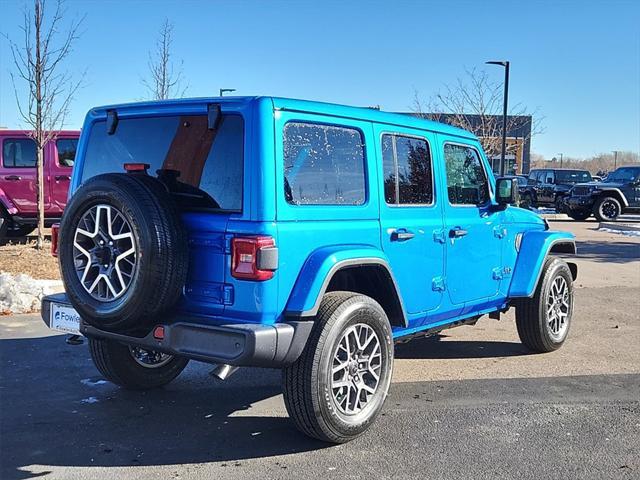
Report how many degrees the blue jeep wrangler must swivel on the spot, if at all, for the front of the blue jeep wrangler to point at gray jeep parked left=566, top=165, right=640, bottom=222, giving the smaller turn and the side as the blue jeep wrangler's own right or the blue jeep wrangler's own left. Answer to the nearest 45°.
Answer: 0° — it already faces it

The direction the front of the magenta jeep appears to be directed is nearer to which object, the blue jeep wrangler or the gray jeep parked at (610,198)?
the gray jeep parked

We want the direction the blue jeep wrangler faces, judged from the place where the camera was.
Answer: facing away from the viewer and to the right of the viewer

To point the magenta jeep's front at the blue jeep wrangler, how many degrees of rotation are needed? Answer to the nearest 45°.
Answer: approximately 90° to its right

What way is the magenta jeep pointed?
to the viewer's right

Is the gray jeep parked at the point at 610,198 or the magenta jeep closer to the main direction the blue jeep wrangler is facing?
the gray jeep parked

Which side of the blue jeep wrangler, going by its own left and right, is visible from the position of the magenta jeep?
left
